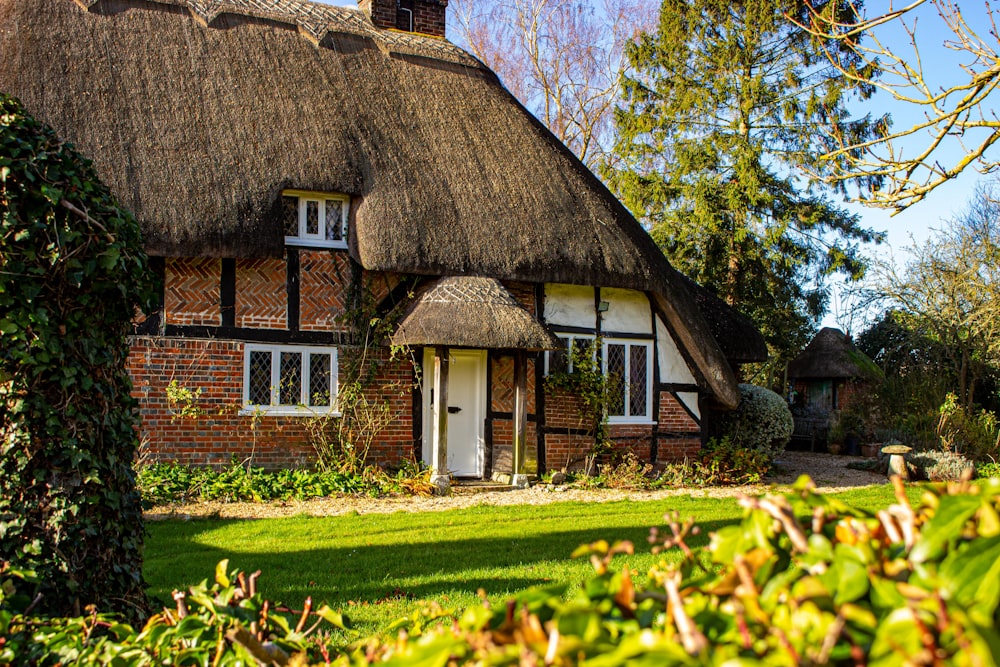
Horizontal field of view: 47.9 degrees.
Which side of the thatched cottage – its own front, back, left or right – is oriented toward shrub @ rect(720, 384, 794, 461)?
left

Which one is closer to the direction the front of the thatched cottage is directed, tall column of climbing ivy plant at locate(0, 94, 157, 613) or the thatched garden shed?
the tall column of climbing ivy plant

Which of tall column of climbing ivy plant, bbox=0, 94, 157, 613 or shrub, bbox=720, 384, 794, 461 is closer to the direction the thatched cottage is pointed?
the tall column of climbing ivy plant

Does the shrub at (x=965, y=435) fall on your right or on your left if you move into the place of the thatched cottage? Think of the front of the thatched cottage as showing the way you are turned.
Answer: on your left

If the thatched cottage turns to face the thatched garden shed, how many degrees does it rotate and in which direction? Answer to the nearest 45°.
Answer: approximately 135° to its left

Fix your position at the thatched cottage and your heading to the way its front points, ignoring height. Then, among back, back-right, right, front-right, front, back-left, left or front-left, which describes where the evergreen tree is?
back-left

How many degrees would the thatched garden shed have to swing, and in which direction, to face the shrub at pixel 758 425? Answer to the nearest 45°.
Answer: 0° — it already faces it

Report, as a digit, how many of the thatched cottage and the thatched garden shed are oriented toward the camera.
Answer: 2

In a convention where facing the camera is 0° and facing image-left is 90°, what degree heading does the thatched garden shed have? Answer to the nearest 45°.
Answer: approximately 0°

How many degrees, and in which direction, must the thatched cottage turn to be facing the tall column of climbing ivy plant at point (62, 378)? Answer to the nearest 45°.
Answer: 0° — it already faces it
